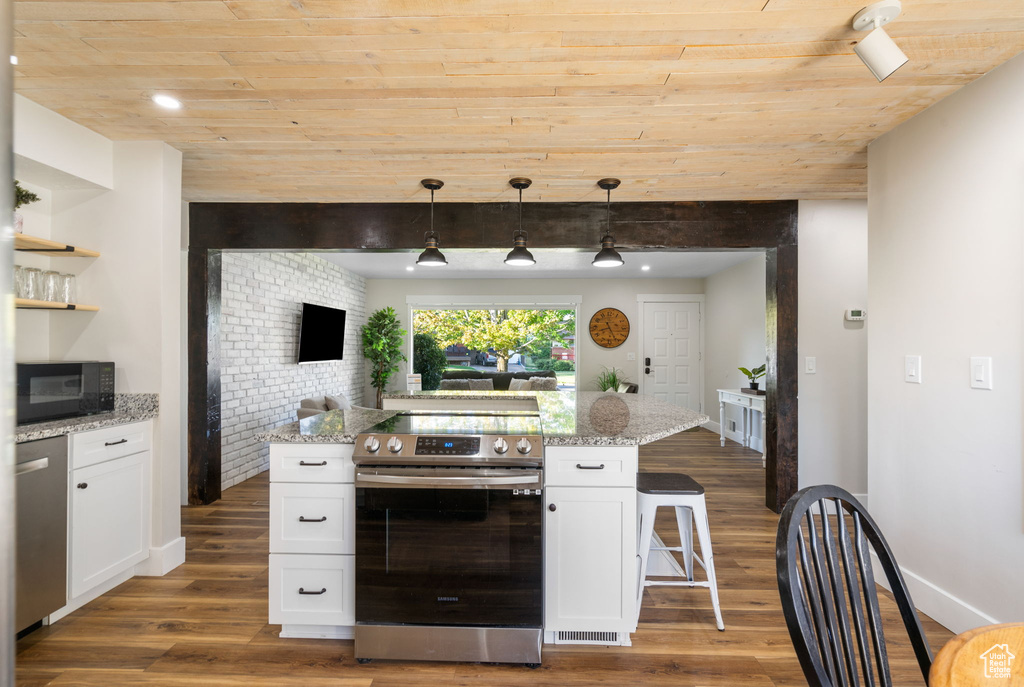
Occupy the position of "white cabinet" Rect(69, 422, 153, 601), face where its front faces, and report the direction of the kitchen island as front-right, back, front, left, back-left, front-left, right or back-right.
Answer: front

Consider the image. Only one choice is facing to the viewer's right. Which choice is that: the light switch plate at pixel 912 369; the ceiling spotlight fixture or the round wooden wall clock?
the ceiling spotlight fixture

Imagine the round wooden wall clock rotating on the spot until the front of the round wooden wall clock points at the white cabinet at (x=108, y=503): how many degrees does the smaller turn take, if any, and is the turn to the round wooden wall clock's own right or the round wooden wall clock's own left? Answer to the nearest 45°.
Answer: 0° — it already faces it

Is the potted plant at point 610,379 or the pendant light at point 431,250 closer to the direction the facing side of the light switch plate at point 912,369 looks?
the pendant light

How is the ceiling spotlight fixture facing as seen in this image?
to the viewer's right

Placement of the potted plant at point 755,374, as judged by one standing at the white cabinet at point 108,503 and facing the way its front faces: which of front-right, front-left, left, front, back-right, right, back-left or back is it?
front-left

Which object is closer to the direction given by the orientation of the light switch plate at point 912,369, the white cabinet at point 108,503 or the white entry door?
the white cabinet

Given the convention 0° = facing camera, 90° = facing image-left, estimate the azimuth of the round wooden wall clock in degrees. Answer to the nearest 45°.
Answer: approximately 0°

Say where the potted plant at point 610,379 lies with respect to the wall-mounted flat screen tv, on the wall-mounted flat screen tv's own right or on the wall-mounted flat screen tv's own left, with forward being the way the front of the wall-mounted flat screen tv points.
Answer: on the wall-mounted flat screen tv's own left

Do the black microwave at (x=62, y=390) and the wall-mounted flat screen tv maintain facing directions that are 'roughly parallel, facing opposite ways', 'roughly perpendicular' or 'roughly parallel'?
roughly parallel

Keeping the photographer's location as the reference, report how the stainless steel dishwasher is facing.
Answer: facing the viewer and to the right of the viewer

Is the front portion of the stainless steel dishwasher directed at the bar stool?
yes

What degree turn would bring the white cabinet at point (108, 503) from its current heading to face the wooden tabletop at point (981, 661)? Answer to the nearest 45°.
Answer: approximately 45° to its right
